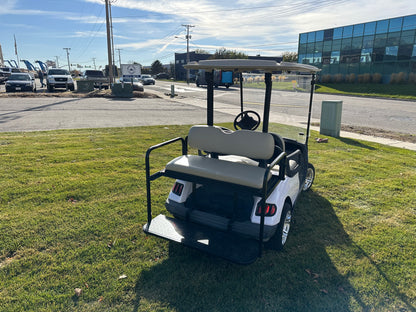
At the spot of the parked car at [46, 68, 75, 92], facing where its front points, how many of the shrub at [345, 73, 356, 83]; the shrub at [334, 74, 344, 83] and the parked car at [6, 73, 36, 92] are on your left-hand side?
2

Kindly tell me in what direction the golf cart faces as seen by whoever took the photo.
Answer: facing away from the viewer and to the right of the viewer

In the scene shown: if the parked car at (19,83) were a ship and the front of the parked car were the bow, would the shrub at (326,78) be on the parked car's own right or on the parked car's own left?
on the parked car's own left

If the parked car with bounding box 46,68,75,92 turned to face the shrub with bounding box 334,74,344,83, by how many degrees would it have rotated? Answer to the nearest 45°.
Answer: approximately 90° to its left

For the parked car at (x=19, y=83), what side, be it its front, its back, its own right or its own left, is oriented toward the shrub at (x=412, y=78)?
left

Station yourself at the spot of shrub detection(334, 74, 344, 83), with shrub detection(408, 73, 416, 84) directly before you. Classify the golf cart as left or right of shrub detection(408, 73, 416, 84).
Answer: right

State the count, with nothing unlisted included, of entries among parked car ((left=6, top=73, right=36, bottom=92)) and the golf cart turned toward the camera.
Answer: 1

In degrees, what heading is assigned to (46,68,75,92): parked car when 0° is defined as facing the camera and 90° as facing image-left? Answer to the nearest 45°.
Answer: approximately 0°

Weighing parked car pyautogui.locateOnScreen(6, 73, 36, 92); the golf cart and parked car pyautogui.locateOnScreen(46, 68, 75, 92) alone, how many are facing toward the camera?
2

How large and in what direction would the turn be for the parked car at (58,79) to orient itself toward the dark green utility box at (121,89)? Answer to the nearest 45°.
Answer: approximately 45° to its left
